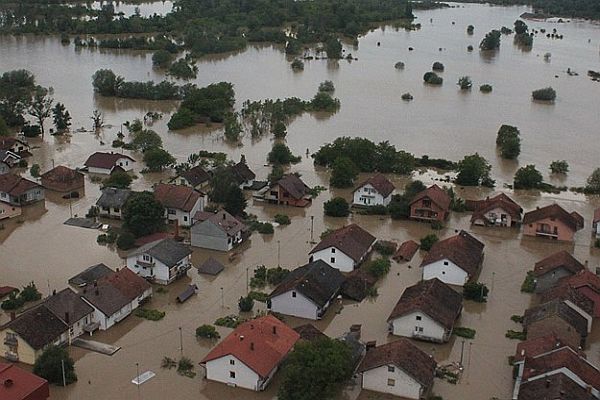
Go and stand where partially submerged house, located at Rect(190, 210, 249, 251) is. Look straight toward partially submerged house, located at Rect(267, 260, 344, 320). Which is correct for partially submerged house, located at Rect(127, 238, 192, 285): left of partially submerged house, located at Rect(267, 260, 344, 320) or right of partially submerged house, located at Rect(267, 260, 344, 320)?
right

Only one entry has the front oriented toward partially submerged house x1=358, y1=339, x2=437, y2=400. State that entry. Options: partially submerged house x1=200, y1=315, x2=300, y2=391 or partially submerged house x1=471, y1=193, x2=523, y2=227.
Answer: partially submerged house x1=471, y1=193, x2=523, y2=227

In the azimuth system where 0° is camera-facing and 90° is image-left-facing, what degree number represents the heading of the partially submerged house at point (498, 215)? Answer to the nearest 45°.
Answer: approximately 0°

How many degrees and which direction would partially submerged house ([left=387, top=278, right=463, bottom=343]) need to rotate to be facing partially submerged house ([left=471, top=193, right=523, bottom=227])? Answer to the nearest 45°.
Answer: approximately 180°

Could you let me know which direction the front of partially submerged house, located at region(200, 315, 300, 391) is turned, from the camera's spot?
facing the viewer and to the left of the viewer

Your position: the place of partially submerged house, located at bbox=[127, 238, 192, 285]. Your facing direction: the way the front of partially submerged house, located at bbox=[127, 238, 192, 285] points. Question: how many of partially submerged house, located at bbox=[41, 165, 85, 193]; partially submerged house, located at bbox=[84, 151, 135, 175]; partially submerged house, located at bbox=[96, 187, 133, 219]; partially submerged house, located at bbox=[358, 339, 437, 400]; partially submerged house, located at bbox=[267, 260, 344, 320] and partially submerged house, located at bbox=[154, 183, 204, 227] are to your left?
2

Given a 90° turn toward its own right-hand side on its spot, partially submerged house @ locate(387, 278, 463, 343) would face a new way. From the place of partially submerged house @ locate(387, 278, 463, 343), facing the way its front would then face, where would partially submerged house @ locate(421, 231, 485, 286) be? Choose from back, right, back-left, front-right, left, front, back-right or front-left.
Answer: right

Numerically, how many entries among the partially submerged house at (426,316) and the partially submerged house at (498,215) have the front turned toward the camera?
2

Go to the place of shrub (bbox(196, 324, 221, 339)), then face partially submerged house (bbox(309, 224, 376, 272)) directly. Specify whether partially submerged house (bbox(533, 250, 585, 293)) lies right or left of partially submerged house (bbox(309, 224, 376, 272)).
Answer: right

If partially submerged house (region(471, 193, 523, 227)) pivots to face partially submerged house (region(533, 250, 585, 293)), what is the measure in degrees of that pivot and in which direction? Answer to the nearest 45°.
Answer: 0° — it already faces it

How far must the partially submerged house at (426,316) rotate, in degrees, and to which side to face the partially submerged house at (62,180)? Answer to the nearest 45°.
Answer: approximately 135° to its right

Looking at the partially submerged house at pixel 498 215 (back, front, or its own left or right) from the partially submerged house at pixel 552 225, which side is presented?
left
